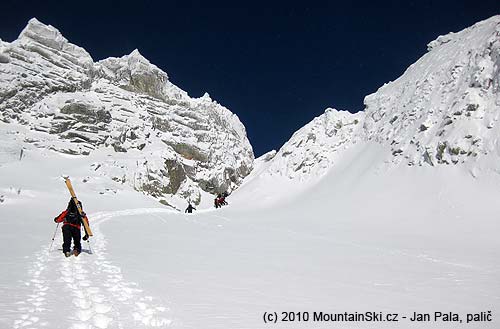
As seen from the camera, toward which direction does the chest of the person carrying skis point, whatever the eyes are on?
away from the camera
